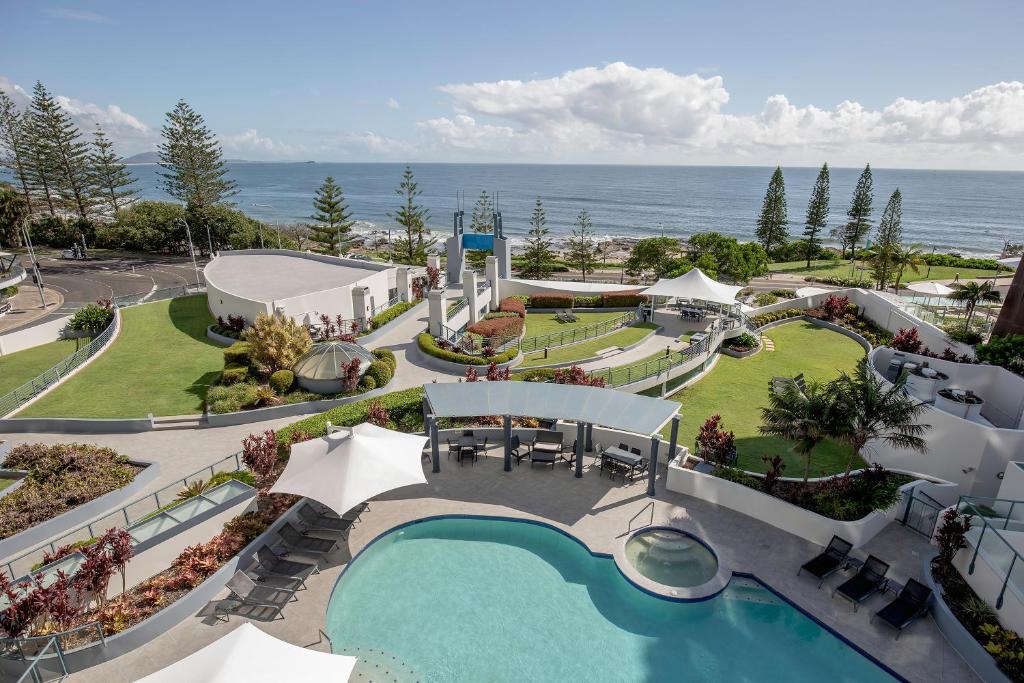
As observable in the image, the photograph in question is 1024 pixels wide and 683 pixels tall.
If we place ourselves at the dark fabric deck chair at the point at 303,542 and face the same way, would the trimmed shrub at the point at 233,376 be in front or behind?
behind

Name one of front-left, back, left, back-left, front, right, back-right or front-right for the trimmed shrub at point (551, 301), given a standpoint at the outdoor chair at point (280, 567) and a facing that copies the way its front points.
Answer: left

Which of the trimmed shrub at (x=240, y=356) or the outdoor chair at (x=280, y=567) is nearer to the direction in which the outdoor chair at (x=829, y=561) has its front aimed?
the outdoor chair

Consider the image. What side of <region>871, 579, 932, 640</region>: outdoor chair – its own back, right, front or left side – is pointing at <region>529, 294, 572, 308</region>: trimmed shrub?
right

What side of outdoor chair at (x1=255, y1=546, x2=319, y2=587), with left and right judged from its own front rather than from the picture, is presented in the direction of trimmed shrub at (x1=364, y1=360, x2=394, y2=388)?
left

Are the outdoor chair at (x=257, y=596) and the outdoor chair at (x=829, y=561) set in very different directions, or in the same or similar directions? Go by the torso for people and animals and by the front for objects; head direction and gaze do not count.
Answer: very different directions

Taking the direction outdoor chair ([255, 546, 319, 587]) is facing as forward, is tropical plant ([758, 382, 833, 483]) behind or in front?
in front

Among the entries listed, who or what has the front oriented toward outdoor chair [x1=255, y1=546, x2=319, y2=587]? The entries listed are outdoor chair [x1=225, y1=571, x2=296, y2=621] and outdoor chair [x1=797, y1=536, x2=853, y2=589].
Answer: outdoor chair [x1=797, y1=536, x2=853, y2=589]

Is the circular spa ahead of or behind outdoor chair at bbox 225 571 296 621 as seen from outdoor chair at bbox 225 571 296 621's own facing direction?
ahead

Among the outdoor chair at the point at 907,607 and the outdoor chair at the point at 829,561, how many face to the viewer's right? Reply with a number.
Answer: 0

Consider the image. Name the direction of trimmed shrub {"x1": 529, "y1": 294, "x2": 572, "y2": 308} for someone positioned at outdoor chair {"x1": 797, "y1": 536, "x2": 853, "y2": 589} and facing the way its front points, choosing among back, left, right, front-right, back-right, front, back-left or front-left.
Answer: right

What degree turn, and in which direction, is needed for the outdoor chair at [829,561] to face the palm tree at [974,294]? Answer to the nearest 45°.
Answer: approximately 135° to its right

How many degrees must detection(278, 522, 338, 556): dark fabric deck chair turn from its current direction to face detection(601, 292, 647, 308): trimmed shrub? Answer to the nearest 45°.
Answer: approximately 90° to its left

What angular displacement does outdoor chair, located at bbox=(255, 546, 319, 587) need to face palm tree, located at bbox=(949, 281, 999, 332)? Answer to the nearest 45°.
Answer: approximately 45° to its left

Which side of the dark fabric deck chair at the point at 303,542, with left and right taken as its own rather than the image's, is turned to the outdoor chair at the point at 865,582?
front

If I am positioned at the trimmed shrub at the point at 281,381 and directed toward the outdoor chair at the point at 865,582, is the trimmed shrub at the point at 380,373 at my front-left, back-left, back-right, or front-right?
front-left

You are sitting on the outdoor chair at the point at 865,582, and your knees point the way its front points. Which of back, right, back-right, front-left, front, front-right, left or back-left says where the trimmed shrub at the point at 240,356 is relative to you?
front-right
